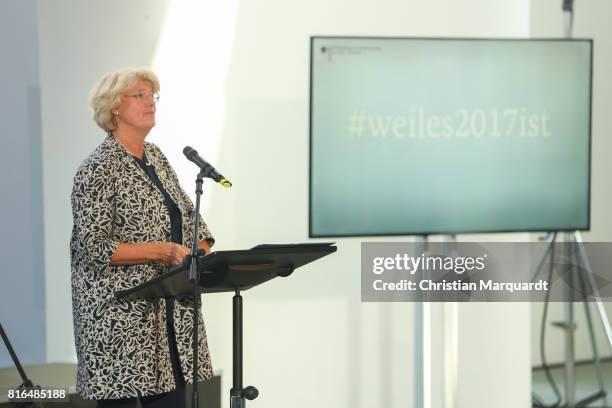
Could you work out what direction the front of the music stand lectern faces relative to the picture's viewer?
facing away from the viewer and to the left of the viewer

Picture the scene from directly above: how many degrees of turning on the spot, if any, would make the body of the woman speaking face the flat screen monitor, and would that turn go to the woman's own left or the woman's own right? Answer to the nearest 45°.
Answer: approximately 90° to the woman's own left

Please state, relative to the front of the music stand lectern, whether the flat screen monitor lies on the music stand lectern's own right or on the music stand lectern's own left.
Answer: on the music stand lectern's own right

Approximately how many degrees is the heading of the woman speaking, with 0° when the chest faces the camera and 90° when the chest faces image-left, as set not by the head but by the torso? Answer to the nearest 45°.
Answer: approximately 315°

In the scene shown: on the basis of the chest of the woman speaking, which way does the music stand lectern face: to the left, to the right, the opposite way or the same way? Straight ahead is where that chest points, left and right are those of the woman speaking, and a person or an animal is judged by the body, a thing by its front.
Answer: the opposite way
